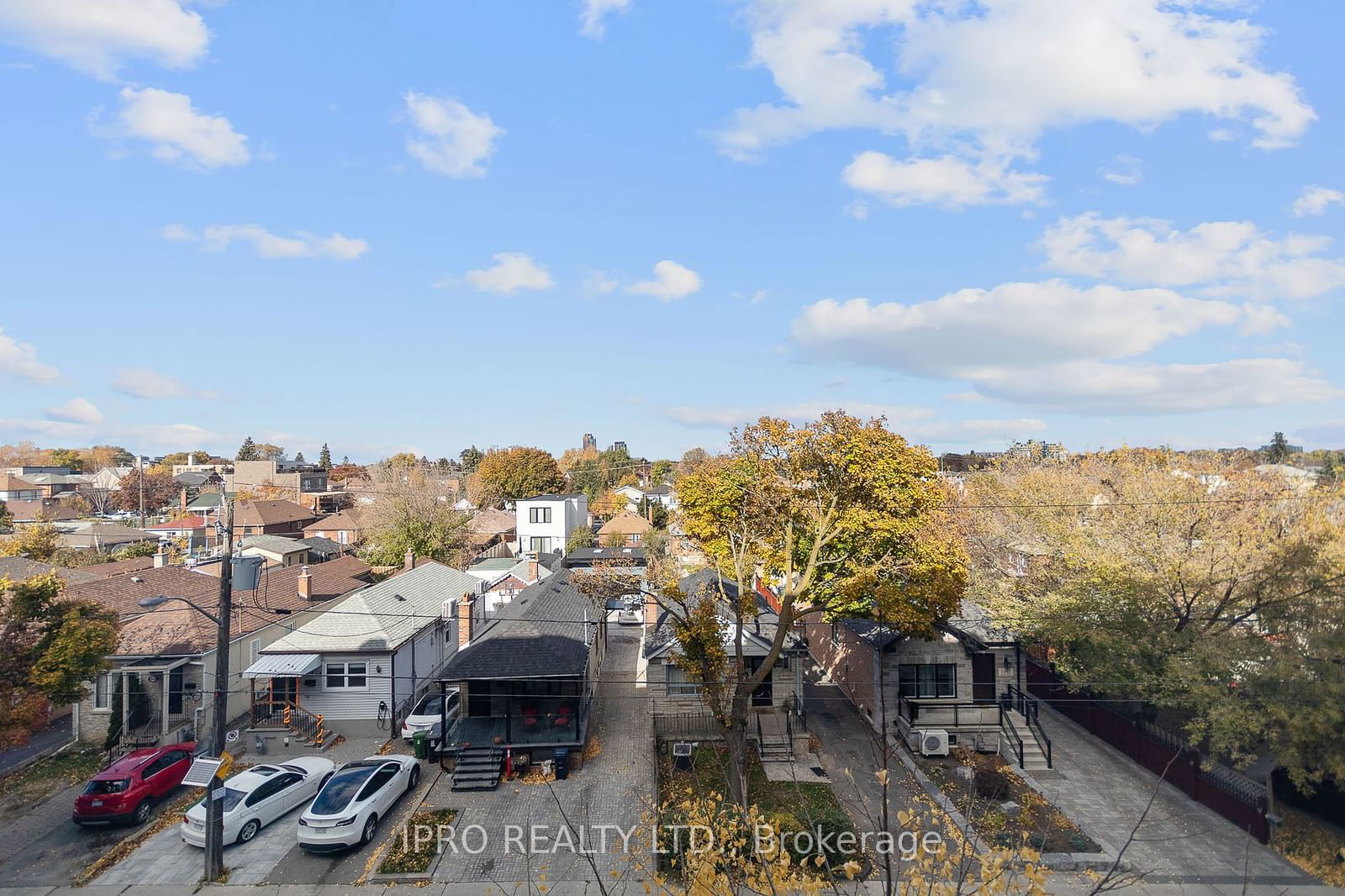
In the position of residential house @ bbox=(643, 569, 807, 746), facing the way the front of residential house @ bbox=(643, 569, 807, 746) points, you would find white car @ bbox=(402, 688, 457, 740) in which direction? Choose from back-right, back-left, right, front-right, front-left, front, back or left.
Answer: right

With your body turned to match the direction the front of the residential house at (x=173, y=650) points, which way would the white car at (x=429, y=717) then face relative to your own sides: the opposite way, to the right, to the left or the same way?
the opposite way

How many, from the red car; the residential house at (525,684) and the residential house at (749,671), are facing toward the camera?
2

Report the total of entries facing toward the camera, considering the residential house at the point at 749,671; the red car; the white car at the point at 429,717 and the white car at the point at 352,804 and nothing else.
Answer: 1

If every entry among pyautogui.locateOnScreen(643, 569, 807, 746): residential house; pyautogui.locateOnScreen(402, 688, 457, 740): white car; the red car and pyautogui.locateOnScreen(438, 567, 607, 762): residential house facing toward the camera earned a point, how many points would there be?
2

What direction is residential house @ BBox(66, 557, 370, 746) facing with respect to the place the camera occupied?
facing the viewer and to the left of the viewer

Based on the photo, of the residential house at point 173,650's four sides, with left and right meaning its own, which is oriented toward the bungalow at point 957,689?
left

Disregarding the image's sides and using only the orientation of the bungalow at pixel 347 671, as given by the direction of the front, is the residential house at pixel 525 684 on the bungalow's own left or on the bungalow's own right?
on the bungalow's own left

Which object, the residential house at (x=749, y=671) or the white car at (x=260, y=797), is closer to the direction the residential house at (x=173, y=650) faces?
the white car

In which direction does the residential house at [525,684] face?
toward the camera

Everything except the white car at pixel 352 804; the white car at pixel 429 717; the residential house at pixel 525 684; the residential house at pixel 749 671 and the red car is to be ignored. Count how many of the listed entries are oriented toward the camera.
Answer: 2

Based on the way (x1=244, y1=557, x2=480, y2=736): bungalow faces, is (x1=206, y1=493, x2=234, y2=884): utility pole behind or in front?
in front
